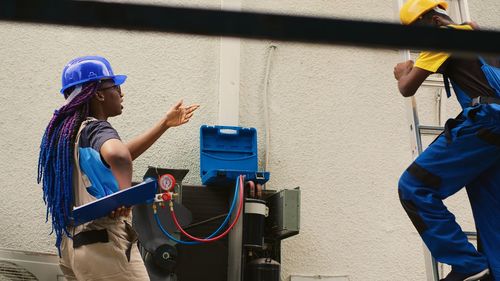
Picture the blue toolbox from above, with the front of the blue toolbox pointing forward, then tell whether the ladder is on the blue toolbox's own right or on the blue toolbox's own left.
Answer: on the blue toolbox's own left

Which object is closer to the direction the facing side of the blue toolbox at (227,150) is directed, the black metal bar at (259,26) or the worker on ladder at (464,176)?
the black metal bar

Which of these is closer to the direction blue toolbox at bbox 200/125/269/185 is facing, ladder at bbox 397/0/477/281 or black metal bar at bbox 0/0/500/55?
the black metal bar

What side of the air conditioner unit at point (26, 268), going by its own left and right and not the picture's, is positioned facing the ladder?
left

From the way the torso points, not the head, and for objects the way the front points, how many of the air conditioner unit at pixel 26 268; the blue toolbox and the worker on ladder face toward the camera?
2

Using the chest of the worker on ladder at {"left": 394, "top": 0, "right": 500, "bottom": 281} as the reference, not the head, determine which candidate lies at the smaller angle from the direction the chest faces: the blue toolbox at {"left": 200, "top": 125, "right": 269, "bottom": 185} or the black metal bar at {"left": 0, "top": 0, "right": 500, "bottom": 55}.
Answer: the blue toolbox

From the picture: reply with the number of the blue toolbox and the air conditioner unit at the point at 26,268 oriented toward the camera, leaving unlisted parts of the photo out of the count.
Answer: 2

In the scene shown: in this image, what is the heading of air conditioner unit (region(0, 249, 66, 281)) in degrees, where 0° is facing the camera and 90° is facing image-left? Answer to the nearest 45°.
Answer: approximately 0°

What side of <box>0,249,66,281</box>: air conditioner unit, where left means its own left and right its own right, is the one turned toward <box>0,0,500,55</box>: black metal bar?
front
